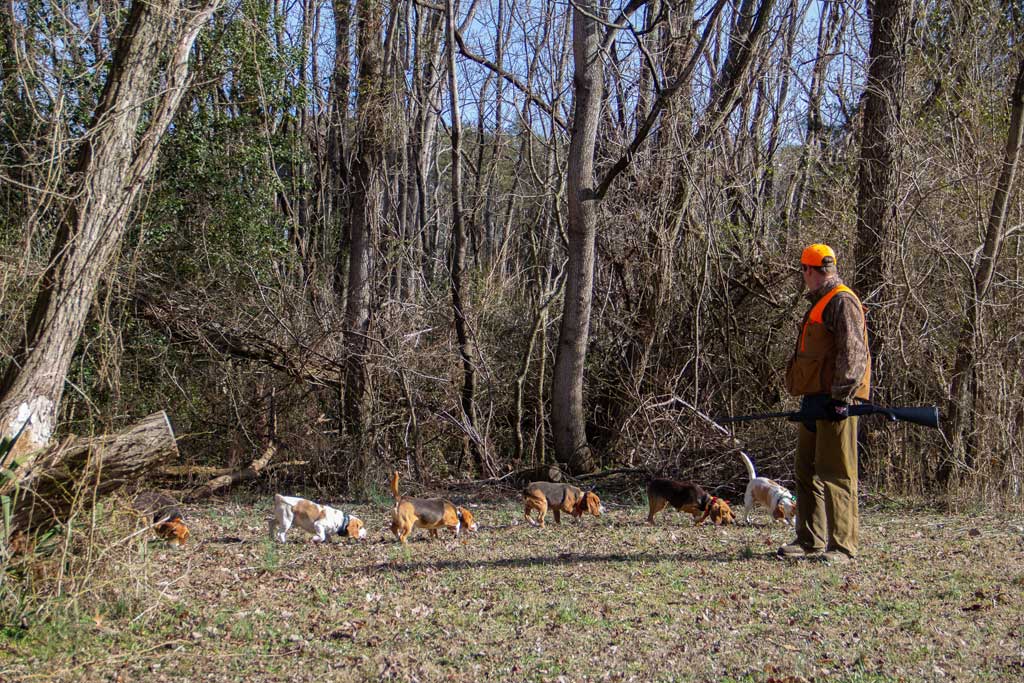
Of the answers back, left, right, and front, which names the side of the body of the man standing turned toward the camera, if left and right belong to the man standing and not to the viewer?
left

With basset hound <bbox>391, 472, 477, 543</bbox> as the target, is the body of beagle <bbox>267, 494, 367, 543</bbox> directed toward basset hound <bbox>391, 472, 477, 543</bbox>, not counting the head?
yes

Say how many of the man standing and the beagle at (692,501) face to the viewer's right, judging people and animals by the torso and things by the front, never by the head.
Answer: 1

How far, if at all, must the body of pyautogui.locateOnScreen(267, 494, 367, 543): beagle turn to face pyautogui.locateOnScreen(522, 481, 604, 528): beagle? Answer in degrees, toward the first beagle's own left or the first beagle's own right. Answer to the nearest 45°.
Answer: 0° — it already faces it

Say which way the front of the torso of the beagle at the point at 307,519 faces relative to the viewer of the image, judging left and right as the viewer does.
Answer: facing to the right of the viewer

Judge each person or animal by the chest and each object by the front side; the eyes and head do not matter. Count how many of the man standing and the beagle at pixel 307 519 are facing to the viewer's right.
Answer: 1

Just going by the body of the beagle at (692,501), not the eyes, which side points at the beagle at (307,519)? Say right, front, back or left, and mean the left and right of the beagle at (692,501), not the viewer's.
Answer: back

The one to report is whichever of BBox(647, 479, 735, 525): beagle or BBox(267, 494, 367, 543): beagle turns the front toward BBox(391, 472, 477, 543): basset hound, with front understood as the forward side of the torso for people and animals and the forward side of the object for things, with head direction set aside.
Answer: BBox(267, 494, 367, 543): beagle

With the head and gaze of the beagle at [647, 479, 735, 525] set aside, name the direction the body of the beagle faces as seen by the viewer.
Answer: to the viewer's right

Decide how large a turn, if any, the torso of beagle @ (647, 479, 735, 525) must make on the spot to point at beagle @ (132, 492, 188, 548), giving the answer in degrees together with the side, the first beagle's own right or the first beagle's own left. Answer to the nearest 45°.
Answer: approximately 135° to the first beagle's own right

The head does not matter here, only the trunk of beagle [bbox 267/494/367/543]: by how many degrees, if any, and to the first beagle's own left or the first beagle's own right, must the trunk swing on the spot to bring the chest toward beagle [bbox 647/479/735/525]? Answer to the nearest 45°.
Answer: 0° — it already faces it

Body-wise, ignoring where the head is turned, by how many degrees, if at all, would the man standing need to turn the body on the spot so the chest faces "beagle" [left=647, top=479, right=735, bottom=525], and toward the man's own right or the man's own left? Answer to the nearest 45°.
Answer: approximately 45° to the man's own right

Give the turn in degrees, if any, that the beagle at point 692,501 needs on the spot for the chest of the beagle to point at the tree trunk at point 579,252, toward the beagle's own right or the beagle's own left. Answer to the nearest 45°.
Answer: approximately 135° to the beagle's own left
